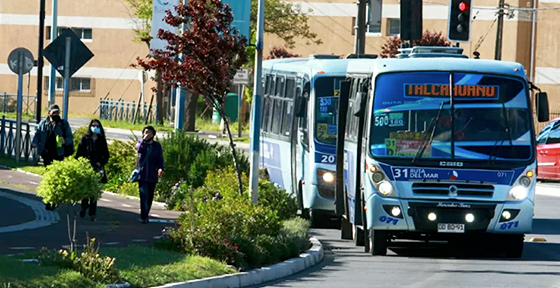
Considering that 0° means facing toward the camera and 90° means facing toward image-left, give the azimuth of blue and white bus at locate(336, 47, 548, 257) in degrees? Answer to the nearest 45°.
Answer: approximately 0°

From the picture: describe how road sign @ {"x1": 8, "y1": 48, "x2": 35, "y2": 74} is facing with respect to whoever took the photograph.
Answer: facing away from the viewer

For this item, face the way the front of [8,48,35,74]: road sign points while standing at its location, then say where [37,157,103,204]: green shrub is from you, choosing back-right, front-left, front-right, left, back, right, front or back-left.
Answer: back

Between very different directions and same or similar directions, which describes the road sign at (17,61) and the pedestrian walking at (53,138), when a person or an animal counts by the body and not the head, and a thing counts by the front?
very different directions

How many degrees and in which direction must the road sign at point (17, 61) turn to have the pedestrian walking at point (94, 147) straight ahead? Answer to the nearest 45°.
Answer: approximately 180°
